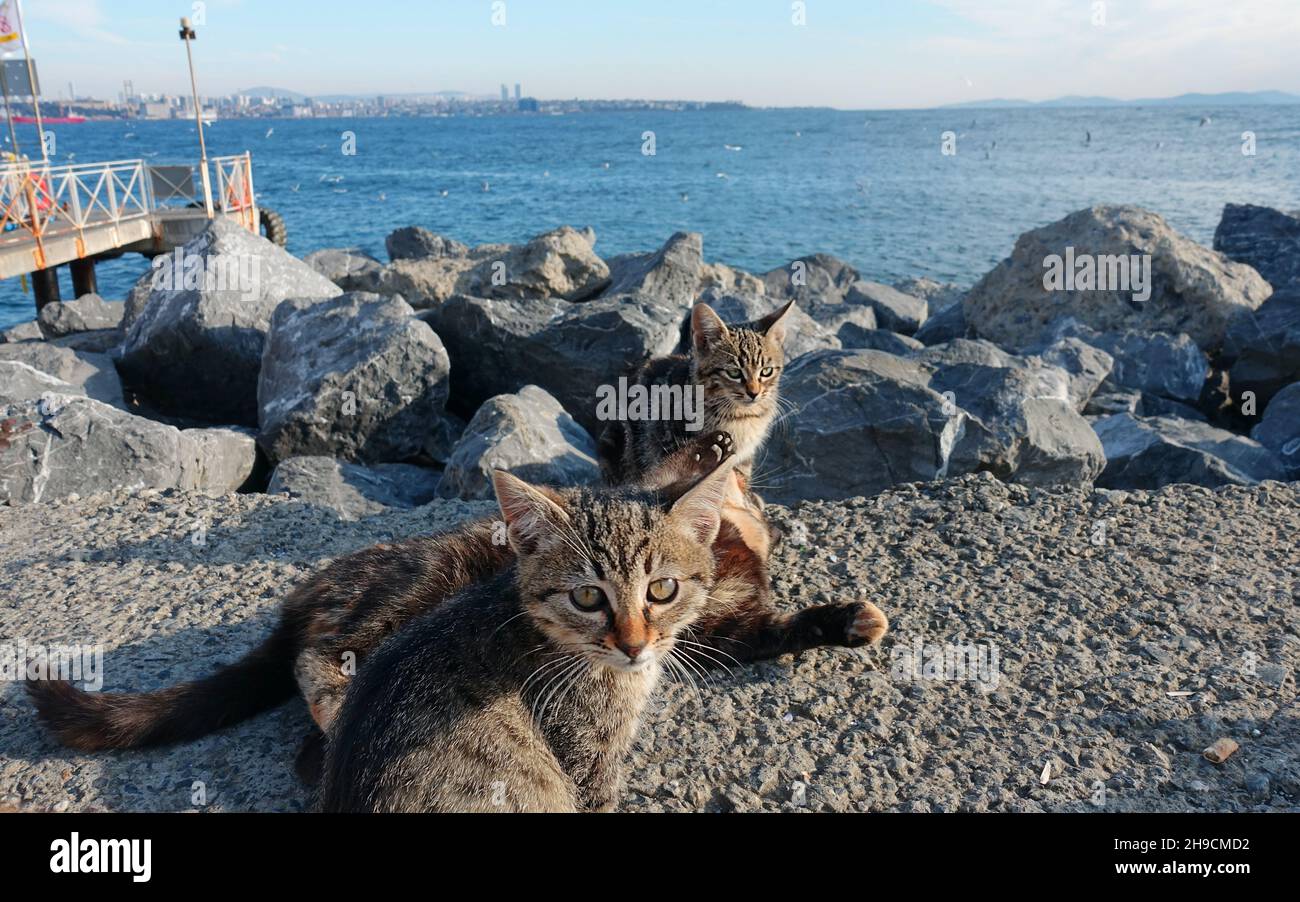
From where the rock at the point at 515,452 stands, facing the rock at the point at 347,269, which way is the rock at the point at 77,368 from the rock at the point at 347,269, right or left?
left

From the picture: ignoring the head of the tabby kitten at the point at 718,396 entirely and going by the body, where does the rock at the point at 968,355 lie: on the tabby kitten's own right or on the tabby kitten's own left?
on the tabby kitten's own left

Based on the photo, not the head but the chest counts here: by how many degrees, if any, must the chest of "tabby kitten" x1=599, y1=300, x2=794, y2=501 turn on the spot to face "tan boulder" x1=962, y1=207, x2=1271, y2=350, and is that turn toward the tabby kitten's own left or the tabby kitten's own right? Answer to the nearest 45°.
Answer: approximately 90° to the tabby kitten's own left

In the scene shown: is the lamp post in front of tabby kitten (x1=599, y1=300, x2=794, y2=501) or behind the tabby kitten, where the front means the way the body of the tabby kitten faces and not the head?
behind

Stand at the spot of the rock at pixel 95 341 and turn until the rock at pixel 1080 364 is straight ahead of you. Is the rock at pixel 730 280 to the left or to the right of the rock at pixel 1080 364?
left

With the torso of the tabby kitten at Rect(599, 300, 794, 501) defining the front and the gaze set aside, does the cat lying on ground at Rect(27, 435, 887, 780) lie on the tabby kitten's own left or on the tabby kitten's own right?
on the tabby kitten's own right

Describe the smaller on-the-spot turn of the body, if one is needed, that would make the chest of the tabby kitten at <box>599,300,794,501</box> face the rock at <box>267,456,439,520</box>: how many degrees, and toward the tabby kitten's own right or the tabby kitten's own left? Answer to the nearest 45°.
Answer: approximately 135° to the tabby kitten's own right

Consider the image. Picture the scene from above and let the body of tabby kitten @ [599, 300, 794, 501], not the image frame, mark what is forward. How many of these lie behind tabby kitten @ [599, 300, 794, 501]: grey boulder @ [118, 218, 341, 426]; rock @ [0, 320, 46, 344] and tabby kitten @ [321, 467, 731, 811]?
2

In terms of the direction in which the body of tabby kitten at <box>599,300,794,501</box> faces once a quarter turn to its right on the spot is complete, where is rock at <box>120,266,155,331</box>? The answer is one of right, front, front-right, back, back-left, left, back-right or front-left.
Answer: right

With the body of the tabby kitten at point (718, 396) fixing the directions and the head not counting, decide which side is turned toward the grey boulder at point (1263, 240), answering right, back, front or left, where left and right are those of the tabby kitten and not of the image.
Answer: left

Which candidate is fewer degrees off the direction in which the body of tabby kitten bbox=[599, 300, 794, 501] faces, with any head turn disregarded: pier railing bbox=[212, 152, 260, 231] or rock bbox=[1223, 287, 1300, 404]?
the rock

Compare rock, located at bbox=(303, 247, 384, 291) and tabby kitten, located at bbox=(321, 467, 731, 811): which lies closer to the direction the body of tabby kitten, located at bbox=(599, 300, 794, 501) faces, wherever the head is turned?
the tabby kitten

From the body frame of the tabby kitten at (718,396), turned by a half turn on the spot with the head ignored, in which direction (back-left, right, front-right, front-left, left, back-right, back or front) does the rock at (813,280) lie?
front-right

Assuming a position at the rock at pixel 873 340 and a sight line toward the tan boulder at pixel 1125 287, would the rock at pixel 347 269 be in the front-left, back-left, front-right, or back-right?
back-left

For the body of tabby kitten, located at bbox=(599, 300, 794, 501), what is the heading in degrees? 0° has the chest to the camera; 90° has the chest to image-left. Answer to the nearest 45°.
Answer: approximately 315°
